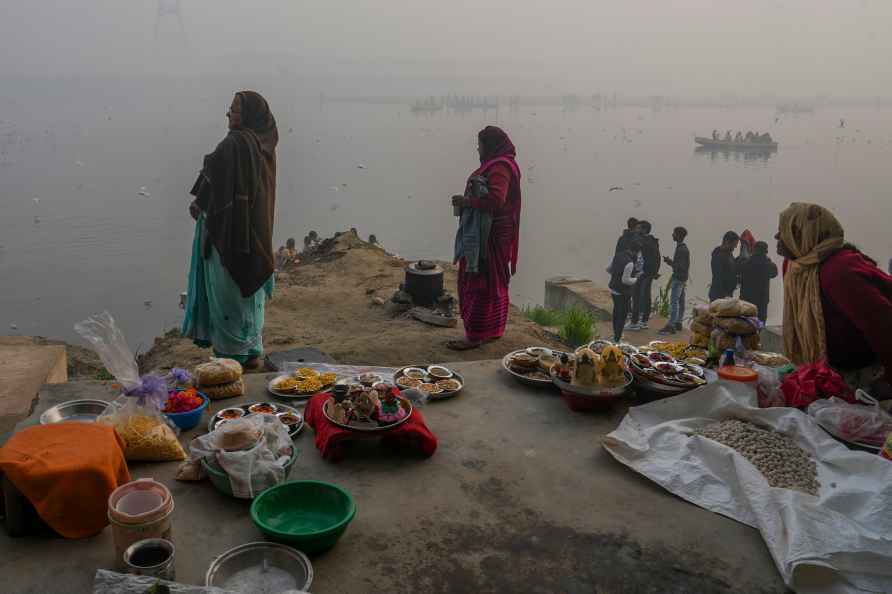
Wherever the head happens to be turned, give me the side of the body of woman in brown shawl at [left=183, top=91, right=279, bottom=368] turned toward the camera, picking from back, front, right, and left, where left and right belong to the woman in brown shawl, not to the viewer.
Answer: left

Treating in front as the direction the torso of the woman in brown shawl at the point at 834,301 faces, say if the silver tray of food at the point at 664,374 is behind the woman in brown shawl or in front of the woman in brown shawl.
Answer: in front

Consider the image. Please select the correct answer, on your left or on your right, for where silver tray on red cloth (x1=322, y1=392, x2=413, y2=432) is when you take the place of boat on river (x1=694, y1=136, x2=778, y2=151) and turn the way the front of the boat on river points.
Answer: on your left

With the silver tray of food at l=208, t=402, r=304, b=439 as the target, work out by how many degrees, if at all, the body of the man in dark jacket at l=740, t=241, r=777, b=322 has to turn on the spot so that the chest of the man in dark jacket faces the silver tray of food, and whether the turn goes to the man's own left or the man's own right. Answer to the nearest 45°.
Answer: approximately 180°

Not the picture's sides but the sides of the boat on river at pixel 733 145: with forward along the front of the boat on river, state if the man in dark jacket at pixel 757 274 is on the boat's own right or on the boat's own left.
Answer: on the boat's own left

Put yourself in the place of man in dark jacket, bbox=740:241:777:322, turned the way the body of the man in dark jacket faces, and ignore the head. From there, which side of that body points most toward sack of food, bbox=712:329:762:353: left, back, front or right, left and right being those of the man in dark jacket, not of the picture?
back

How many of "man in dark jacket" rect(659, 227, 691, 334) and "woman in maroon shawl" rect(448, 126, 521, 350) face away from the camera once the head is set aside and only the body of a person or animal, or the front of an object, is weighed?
0

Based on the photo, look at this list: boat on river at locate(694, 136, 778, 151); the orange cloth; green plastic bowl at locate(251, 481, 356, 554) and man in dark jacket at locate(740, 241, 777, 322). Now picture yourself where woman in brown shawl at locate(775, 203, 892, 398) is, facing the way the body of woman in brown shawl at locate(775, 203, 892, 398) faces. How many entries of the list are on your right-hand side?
2

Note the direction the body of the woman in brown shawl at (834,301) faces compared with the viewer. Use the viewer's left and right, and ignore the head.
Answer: facing to the left of the viewer

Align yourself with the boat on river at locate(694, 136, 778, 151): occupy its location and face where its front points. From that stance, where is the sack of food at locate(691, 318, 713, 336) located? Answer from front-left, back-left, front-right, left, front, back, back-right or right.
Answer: left

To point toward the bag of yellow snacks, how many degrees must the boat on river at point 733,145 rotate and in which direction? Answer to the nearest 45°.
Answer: approximately 90° to its left

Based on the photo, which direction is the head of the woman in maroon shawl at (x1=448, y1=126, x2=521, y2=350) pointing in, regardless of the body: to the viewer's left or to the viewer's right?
to the viewer's left

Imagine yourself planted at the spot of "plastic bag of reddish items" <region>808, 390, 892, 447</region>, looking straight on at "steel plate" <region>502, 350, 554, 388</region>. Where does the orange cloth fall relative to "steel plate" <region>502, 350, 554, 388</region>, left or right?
left

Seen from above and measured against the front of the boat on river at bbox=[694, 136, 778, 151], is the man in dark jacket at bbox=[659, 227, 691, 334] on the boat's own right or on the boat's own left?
on the boat's own left

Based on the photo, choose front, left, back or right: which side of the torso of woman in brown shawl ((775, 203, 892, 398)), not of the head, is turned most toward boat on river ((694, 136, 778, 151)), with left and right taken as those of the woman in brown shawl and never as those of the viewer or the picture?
right

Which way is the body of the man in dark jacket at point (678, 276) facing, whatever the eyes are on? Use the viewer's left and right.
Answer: facing to the left of the viewer

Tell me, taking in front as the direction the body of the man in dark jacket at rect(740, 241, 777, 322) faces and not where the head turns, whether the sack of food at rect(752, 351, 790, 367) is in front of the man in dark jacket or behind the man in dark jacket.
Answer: behind

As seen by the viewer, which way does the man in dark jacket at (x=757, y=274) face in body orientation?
away from the camera
